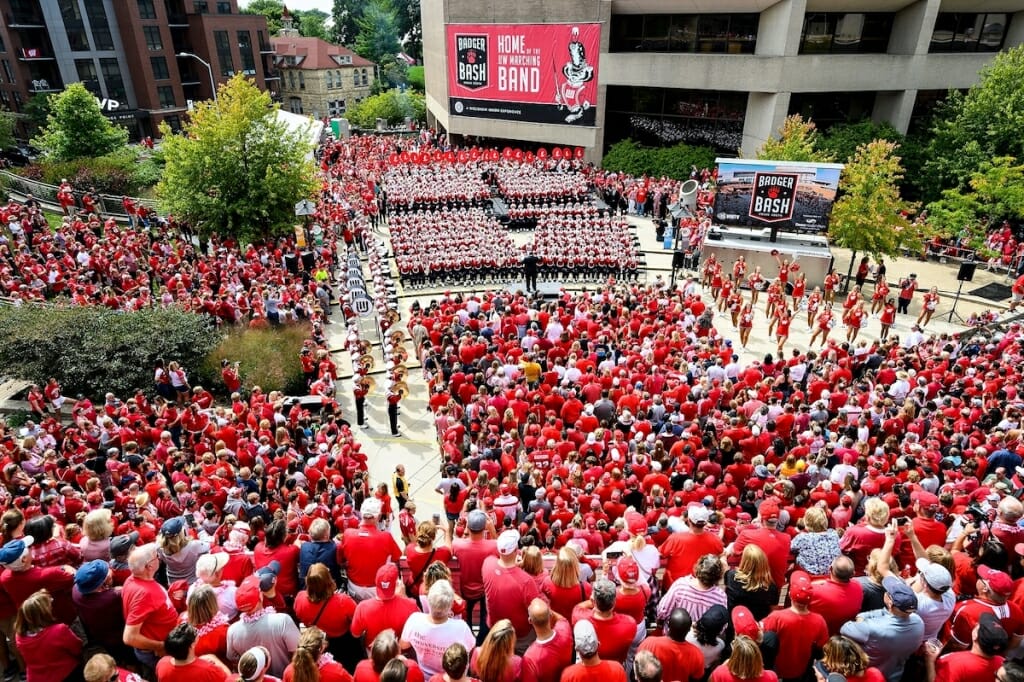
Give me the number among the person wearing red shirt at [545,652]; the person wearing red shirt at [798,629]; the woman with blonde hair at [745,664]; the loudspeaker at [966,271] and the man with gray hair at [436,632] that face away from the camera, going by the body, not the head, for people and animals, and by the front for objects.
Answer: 4

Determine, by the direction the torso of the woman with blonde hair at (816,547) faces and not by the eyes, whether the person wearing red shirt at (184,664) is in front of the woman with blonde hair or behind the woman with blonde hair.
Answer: behind

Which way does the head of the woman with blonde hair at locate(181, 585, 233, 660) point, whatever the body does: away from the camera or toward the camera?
away from the camera

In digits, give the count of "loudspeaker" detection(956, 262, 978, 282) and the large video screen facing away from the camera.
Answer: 0

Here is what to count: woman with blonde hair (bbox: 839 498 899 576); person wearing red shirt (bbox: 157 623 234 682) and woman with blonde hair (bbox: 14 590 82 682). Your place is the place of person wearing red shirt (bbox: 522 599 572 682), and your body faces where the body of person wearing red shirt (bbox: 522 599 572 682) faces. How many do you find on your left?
2

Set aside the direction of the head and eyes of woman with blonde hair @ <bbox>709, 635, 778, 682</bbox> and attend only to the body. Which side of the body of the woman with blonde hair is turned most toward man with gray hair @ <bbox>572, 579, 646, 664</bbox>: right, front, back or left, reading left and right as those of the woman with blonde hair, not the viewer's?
left

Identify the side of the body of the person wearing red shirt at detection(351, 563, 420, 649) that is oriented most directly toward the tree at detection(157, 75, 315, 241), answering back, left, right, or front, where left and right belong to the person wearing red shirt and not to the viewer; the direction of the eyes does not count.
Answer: front

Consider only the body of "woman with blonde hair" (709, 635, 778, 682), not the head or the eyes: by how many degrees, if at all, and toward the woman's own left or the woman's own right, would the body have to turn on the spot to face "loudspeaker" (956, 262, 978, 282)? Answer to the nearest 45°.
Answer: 0° — they already face it

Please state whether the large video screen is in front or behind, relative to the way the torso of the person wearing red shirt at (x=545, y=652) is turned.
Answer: in front

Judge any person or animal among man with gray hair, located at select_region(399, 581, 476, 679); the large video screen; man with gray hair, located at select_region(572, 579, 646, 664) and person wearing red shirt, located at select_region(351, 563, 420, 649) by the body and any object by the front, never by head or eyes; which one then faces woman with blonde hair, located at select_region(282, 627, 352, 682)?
the large video screen

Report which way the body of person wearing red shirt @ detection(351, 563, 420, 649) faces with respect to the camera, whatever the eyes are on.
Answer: away from the camera

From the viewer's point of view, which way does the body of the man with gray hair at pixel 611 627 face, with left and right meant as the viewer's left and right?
facing away from the viewer

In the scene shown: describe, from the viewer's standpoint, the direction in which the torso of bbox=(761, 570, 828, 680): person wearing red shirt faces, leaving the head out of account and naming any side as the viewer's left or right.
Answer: facing away from the viewer

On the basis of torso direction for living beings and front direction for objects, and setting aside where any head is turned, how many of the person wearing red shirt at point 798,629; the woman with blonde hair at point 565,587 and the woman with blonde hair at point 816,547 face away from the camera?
3

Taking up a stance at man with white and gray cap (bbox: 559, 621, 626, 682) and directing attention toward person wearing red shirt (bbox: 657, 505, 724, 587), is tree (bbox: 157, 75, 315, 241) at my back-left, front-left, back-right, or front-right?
front-left

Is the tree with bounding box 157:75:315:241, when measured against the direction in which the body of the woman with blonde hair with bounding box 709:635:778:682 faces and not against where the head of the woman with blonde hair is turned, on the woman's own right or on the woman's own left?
on the woman's own left

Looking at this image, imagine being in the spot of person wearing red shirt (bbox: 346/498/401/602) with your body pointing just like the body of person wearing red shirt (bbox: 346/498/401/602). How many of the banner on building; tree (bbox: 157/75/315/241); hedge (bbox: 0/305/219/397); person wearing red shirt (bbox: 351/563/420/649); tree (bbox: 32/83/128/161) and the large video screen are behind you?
1

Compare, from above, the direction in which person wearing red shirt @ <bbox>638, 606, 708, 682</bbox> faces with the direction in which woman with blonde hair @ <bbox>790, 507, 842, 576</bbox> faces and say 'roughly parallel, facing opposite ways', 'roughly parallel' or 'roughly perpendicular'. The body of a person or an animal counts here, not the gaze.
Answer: roughly parallel

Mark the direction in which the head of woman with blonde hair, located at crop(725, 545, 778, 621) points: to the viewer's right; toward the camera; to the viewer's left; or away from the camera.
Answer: away from the camera

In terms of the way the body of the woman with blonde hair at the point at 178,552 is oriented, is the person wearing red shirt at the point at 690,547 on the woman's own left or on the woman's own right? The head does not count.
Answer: on the woman's own right

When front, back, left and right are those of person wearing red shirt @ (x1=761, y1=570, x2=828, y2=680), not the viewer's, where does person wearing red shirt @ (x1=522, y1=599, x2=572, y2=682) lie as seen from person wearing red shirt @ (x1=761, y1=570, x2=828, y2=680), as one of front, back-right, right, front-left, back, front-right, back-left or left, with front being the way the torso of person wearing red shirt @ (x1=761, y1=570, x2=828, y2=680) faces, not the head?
back-left

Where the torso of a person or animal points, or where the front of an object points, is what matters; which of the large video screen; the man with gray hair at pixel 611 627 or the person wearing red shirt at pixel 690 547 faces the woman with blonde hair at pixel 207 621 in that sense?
the large video screen

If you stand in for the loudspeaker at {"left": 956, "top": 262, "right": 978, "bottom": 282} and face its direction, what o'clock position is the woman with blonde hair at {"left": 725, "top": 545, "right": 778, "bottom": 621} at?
The woman with blonde hair is roughly at 12 o'clock from the loudspeaker.

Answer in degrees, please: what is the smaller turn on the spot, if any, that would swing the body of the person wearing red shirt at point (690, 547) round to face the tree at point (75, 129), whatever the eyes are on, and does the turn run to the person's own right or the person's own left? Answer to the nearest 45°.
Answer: approximately 45° to the person's own left

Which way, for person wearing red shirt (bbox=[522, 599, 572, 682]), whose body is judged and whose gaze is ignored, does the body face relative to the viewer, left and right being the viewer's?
facing away from the viewer
